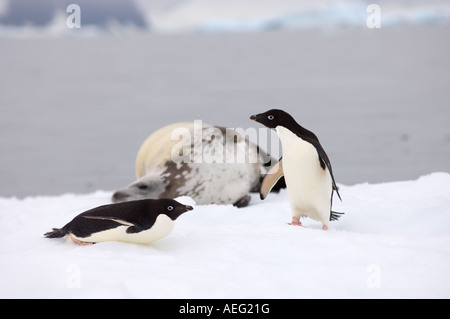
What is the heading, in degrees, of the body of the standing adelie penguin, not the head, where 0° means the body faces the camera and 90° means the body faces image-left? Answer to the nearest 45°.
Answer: approximately 45°
